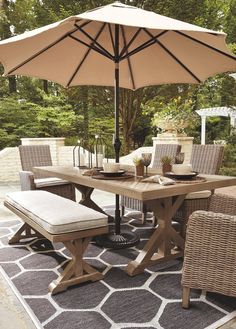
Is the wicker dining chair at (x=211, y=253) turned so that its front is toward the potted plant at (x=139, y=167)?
yes

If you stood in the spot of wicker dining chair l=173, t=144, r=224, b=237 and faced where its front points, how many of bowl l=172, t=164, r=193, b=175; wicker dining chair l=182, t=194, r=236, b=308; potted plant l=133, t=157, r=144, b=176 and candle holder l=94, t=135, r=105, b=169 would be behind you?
0

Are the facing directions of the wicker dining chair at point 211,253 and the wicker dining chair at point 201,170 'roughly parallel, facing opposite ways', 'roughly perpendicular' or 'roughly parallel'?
roughly perpendicular

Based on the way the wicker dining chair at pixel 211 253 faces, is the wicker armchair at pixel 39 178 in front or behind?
in front

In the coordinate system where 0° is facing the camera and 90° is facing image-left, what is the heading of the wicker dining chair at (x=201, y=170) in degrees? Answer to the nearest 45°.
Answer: approximately 45°

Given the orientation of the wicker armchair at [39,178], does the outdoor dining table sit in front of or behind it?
in front

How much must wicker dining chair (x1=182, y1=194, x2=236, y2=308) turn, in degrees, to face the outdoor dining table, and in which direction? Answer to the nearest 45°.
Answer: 0° — it already faces it

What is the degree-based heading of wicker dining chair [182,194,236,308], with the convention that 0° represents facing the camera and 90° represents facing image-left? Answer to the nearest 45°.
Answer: approximately 135°

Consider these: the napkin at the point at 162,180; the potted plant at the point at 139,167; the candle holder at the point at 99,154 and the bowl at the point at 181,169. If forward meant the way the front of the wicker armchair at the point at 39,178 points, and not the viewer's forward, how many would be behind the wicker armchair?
0

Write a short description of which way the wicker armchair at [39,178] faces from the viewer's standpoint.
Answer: facing the viewer and to the right of the viewer

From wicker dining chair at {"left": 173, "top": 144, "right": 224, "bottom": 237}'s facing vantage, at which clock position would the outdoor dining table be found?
The outdoor dining table is roughly at 1 o'clock from the wicker dining chair.

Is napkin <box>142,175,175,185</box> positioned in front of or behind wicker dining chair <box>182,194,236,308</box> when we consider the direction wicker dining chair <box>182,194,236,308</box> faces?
in front

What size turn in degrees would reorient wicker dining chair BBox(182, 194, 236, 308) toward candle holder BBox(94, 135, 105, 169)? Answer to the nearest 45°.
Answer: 0° — it already faces it

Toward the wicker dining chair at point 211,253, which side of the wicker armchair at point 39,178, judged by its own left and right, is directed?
front

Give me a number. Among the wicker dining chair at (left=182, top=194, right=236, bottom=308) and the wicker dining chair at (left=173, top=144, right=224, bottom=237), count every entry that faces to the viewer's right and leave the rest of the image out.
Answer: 0

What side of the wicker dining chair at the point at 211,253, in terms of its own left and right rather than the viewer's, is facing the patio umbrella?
front

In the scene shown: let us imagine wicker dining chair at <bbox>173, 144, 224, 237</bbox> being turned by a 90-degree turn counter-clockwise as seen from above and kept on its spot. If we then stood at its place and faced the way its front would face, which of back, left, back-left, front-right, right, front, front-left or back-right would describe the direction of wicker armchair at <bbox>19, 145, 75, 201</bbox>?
back-right
